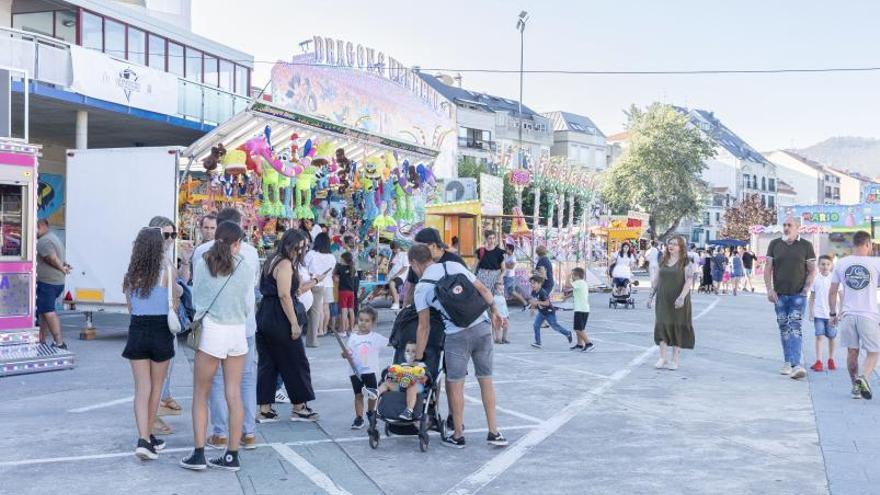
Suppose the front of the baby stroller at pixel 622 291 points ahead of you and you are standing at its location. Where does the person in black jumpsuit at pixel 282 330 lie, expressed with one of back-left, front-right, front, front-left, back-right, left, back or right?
front

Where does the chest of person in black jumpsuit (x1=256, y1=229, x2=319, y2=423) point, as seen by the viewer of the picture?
to the viewer's right

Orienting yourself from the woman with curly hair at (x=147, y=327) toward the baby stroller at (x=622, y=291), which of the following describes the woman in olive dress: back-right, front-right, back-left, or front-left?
front-right

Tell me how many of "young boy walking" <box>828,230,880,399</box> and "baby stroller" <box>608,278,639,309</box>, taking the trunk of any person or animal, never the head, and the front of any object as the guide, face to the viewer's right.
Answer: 0

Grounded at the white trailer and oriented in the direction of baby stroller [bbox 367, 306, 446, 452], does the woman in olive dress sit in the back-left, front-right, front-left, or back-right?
front-left

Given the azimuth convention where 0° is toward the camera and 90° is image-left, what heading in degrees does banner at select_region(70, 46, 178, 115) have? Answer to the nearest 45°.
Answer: approximately 315°

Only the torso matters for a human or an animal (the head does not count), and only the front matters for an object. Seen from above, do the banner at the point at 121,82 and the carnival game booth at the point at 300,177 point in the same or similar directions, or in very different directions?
same or similar directions

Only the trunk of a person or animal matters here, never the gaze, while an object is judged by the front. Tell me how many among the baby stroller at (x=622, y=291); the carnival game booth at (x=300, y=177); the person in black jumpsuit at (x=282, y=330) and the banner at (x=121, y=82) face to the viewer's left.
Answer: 0

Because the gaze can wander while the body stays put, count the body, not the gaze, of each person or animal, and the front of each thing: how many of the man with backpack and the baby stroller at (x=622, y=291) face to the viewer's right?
0

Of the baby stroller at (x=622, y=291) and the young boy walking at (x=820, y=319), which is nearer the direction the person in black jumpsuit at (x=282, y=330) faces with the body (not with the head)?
the young boy walking

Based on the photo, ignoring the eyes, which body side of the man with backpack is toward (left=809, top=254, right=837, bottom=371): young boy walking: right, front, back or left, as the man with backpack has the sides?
right

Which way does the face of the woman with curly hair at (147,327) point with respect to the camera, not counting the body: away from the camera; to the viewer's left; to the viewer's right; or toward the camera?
away from the camera

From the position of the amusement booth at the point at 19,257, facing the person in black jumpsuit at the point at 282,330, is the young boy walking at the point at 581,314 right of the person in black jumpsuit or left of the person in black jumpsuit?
left

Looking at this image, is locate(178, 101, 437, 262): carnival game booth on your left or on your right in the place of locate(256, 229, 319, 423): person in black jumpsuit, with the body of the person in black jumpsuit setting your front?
on your left
